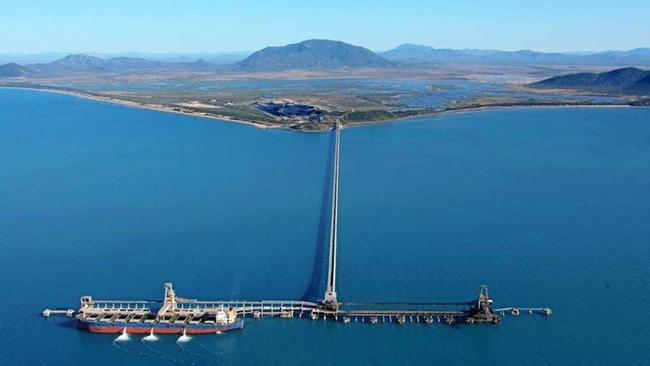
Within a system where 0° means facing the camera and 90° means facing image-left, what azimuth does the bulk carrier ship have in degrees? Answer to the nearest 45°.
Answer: approximately 90°
